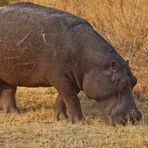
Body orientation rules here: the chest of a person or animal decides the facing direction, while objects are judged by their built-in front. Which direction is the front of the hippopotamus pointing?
to the viewer's right
